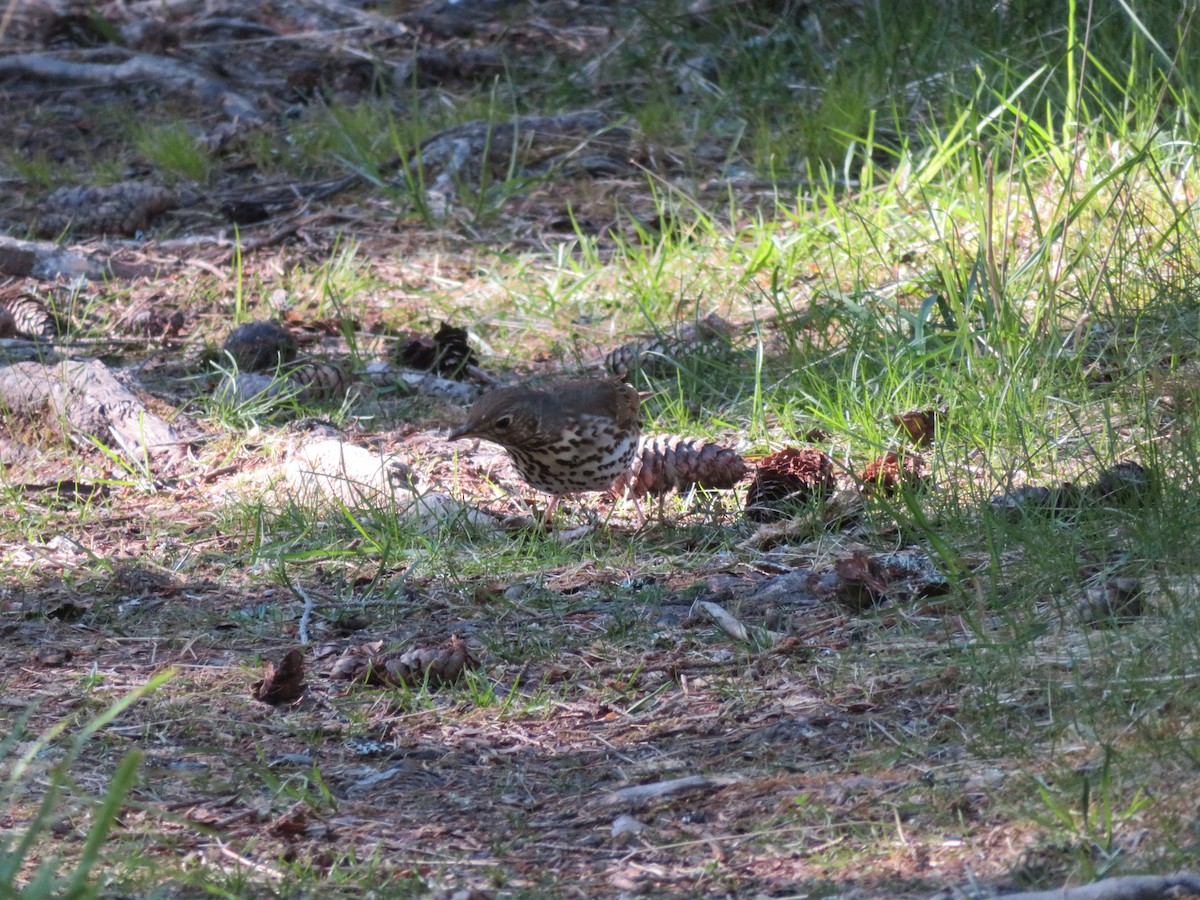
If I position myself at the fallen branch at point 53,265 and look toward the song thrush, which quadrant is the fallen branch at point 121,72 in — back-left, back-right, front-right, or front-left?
back-left

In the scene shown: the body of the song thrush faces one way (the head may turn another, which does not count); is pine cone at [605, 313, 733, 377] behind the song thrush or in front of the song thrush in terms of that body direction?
behind

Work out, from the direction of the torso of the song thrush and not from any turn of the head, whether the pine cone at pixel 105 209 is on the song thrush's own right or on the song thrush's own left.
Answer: on the song thrush's own right

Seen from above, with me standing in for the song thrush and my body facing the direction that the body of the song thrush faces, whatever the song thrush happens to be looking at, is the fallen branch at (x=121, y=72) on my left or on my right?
on my right

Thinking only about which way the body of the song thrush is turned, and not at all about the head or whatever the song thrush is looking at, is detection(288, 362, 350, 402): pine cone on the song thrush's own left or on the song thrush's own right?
on the song thrush's own right

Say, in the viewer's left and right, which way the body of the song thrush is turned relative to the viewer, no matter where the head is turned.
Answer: facing the viewer and to the left of the viewer

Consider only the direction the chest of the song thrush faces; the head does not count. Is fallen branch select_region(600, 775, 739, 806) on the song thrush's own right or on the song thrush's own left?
on the song thrush's own left

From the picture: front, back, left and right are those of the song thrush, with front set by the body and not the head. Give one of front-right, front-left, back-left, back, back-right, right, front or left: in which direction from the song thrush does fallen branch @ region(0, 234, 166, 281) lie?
right
